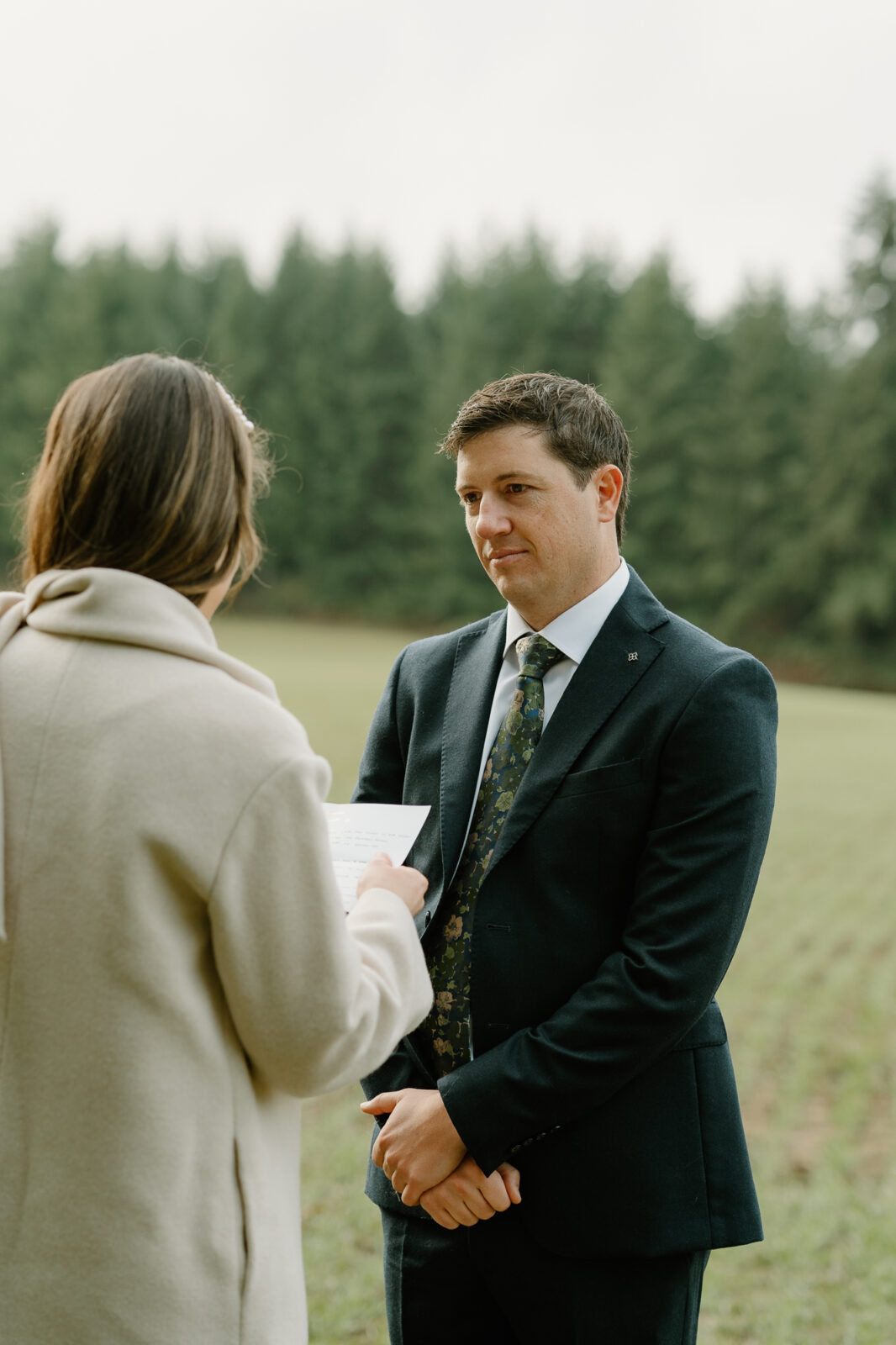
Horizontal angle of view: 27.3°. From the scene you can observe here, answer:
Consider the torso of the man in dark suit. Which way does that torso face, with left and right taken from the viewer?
facing the viewer and to the left of the viewer

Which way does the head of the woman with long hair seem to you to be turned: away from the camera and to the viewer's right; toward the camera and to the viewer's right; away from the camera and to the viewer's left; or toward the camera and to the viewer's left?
away from the camera and to the viewer's right

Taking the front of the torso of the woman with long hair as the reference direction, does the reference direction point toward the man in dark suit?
yes

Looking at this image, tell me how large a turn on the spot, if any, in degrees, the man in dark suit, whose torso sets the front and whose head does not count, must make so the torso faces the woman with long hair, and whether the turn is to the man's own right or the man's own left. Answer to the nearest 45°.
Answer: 0° — they already face them

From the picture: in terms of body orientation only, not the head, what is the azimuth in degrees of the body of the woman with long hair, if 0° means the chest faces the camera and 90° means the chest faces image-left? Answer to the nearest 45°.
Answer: approximately 225°

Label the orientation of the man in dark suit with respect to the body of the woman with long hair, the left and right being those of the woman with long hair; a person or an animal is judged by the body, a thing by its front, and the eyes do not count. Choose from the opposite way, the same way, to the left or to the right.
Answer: the opposite way
